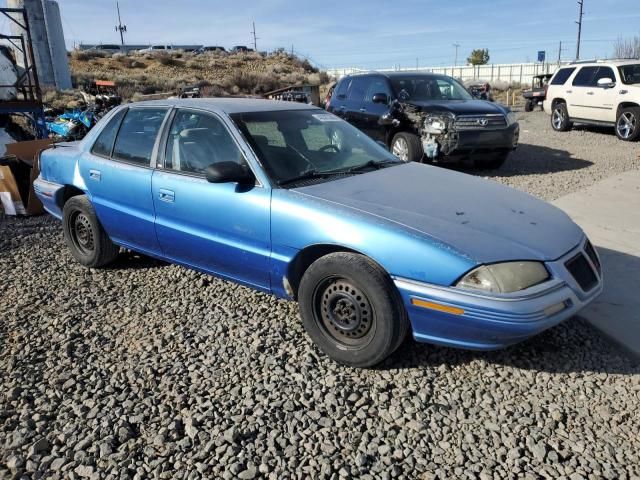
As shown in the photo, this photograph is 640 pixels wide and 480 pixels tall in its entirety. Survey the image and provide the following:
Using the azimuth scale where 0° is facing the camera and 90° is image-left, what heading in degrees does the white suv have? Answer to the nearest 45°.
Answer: approximately 315°

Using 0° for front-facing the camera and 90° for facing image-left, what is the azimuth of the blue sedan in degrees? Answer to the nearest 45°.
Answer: approximately 315°

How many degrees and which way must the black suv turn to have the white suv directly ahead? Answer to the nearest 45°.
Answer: approximately 90° to its left

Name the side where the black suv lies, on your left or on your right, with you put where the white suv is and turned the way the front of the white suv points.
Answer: on your right

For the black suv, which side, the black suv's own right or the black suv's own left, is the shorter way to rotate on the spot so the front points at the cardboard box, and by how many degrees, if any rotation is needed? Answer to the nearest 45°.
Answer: approximately 90° to the black suv's own right

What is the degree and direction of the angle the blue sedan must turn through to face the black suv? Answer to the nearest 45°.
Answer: approximately 135° to its left

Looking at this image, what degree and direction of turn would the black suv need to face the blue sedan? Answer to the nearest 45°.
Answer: approximately 45° to its right

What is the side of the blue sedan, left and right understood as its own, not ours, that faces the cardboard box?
back

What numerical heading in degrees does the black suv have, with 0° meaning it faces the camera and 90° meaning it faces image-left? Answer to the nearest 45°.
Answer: approximately 315°
